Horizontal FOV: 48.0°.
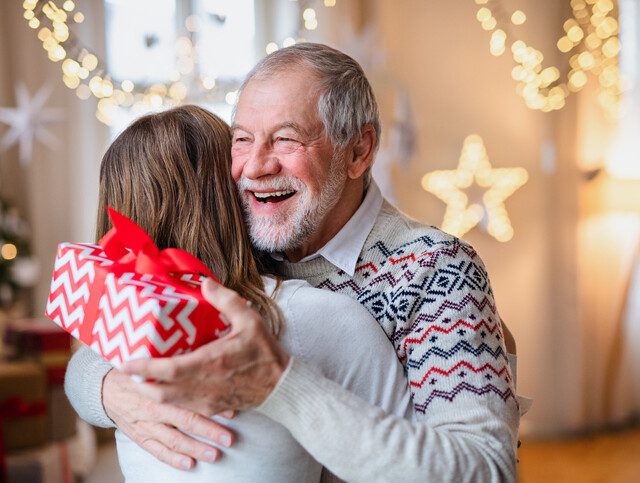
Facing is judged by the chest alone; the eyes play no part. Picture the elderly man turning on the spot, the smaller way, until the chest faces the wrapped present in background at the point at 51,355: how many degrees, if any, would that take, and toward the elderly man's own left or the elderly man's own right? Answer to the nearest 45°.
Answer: approximately 90° to the elderly man's own right

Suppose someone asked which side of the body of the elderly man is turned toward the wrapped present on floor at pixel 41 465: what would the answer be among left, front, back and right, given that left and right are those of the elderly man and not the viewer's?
right

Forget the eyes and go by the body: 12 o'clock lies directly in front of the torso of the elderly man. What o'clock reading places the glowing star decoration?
The glowing star decoration is roughly at 5 o'clock from the elderly man.

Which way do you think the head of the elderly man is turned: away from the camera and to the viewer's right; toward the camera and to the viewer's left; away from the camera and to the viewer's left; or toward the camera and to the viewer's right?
toward the camera and to the viewer's left

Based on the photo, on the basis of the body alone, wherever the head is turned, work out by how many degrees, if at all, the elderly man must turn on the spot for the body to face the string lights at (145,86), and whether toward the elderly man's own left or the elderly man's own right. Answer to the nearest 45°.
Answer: approximately 135° to the elderly man's own right

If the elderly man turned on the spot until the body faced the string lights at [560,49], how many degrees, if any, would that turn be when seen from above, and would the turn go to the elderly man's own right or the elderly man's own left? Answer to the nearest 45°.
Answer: approximately 180°

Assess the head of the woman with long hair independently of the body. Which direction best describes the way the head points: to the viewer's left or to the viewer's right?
to the viewer's right

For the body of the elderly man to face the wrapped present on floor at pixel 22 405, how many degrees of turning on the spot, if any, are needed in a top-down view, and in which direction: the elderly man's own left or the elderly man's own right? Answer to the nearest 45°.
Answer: approximately 90° to the elderly man's own right

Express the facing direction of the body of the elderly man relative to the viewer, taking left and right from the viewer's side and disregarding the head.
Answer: facing the viewer and to the left of the viewer

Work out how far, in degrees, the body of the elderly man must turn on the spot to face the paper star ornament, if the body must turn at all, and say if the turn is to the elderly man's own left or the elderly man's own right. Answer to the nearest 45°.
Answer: approximately 90° to the elderly man's own right
